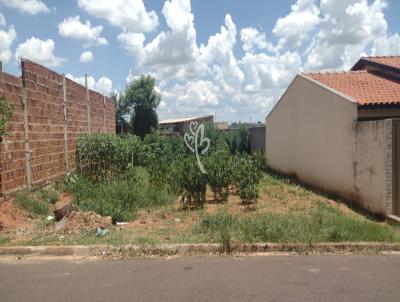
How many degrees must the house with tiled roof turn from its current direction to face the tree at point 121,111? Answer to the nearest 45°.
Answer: approximately 180°

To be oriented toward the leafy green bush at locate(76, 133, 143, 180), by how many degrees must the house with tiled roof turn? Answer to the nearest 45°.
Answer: approximately 135° to its right

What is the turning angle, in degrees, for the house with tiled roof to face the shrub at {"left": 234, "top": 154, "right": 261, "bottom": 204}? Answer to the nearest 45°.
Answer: approximately 90° to its right

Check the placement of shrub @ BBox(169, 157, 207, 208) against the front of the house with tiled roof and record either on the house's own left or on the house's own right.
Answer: on the house's own right

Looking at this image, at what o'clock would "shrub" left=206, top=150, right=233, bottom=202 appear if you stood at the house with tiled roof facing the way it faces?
The shrub is roughly at 3 o'clock from the house with tiled roof.

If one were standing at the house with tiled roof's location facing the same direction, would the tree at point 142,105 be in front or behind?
behind

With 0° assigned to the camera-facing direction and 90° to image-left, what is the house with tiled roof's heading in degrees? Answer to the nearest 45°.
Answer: approximately 315°

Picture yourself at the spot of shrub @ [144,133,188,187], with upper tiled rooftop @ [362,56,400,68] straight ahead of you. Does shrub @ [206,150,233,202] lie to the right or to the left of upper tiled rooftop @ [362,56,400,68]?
right

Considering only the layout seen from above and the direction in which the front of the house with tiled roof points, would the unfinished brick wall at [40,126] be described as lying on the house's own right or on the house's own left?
on the house's own right
